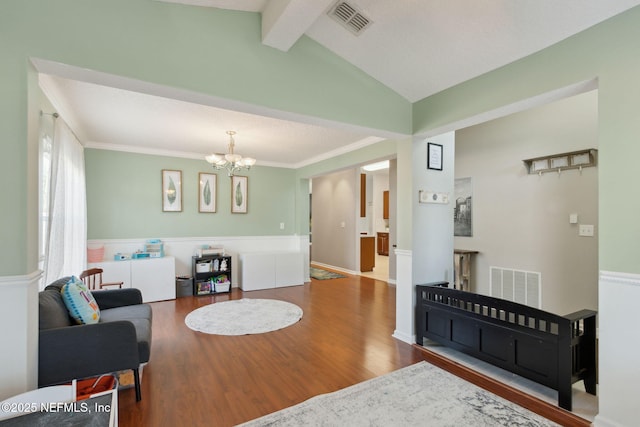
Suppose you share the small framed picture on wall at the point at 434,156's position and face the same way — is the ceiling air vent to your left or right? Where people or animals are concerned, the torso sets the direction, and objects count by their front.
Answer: on your right

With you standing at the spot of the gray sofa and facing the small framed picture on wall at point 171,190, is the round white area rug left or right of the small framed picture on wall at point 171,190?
right

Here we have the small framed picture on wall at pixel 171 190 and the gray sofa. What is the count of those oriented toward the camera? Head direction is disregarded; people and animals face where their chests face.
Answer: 1

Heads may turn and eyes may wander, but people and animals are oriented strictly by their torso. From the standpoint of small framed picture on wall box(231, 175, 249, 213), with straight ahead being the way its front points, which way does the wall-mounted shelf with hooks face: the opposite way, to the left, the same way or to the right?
to the right

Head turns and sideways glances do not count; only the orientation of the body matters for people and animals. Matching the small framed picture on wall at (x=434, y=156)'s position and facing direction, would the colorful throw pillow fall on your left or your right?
on your right

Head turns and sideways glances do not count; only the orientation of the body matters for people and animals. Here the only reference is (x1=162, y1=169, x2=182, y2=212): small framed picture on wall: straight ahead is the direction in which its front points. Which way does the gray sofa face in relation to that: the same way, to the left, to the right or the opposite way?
to the left

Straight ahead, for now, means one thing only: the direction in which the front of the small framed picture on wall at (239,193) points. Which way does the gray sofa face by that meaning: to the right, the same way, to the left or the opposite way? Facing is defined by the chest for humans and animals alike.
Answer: to the left

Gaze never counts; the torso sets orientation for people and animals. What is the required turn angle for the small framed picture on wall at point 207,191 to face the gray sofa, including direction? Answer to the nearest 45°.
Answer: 0° — it already faces it
